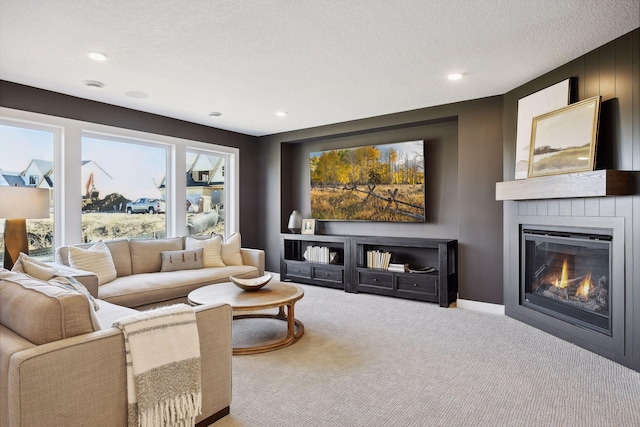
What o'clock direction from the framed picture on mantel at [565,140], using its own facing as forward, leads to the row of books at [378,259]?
The row of books is roughly at 2 o'clock from the framed picture on mantel.

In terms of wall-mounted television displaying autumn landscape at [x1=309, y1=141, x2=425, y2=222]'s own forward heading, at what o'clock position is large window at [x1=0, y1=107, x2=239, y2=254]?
The large window is roughly at 1 o'clock from the wall-mounted television displaying autumn landscape.

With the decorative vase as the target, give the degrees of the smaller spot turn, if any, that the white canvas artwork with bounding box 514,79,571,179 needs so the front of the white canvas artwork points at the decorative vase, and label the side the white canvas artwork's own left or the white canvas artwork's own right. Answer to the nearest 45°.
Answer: approximately 45° to the white canvas artwork's own right

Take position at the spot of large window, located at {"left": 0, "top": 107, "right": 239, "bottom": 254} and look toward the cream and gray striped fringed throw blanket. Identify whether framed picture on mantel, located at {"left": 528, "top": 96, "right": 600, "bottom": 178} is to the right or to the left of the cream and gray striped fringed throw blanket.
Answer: left

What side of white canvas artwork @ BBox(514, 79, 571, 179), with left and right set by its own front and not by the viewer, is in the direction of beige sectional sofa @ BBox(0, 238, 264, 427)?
front

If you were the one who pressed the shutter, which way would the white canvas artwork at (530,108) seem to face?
facing the viewer and to the left of the viewer

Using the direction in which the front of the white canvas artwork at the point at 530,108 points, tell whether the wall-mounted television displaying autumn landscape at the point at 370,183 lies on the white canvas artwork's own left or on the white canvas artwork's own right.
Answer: on the white canvas artwork's own right

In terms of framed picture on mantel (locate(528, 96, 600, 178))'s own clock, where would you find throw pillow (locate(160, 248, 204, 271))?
The throw pillow is roughly at 1 o'clock from the framed picture on mantel.

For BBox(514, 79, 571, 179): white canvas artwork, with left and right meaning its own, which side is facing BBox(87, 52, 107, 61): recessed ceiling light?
front

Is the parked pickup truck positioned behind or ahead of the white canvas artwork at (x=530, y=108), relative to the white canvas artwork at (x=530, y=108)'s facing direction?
ahead

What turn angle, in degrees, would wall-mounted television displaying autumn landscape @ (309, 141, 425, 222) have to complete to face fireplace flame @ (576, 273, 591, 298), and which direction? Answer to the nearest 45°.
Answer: approximately 90° to its left

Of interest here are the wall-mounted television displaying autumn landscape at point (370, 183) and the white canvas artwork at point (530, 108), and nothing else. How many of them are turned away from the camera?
0
